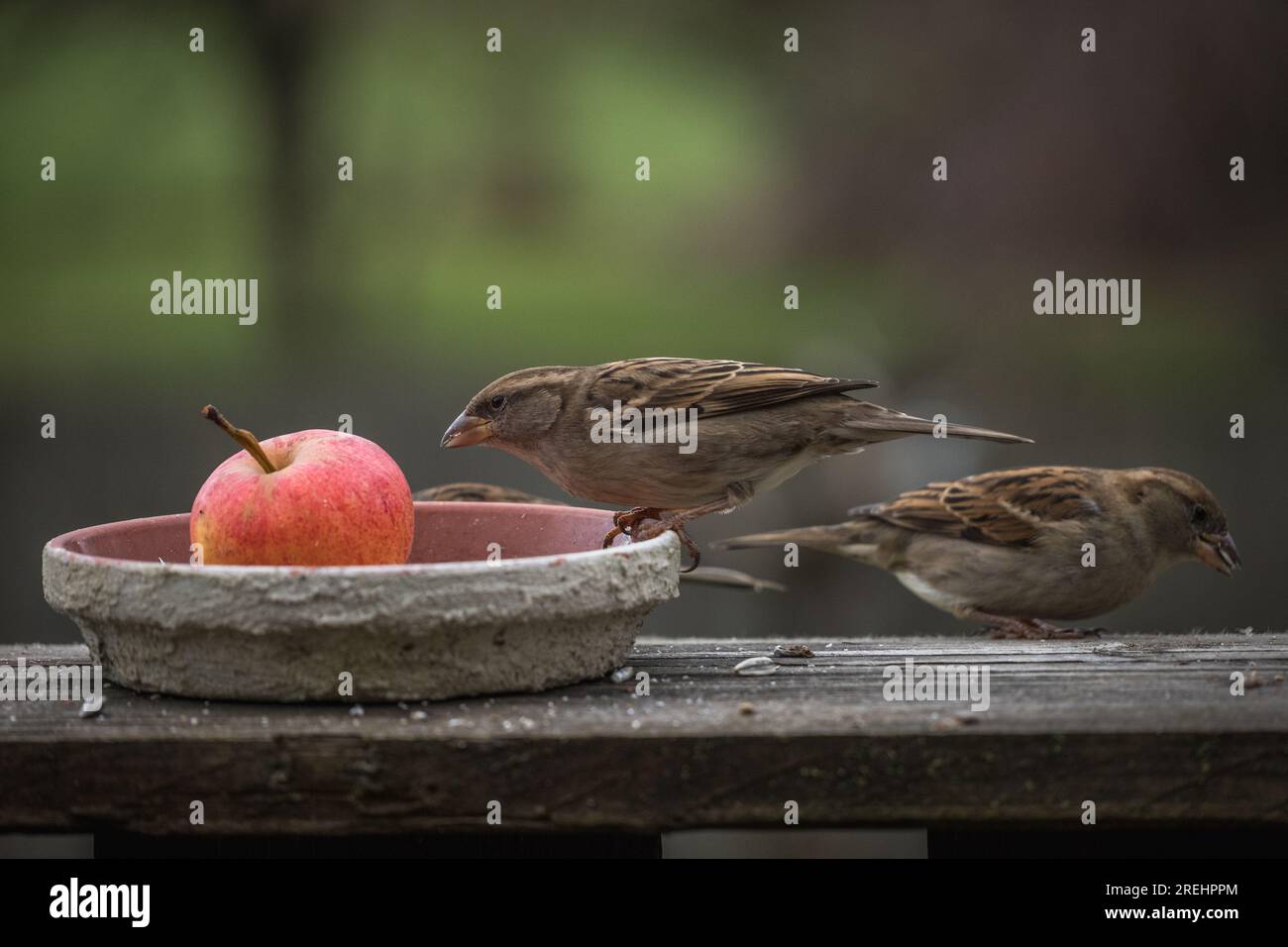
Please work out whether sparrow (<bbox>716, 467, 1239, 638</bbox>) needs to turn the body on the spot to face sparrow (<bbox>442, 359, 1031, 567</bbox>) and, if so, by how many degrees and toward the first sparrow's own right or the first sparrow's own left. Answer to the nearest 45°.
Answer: approximately 135° to the first sparrow's own right

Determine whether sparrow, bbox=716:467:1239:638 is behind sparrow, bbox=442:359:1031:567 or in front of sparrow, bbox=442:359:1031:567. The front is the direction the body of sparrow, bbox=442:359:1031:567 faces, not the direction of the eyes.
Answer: behind

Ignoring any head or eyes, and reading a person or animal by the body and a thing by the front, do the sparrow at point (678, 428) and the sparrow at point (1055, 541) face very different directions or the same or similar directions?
very different directions

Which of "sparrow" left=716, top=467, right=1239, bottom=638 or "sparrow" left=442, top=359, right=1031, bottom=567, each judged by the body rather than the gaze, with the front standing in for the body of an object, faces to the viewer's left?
"sparrow" left=442, top=359, right=1031, bottom=567

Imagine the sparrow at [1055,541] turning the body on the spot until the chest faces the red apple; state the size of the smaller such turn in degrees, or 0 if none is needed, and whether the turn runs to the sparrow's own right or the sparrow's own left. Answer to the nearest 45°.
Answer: approximately 135° to the sparrow's own right

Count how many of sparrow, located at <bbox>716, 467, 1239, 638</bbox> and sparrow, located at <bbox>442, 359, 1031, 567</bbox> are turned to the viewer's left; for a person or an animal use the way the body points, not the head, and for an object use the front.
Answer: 1

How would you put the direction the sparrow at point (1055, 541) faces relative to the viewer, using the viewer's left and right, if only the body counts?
facing to the right of the viewer

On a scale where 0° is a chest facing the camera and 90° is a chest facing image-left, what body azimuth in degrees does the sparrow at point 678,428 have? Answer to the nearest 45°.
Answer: approximately 90°
